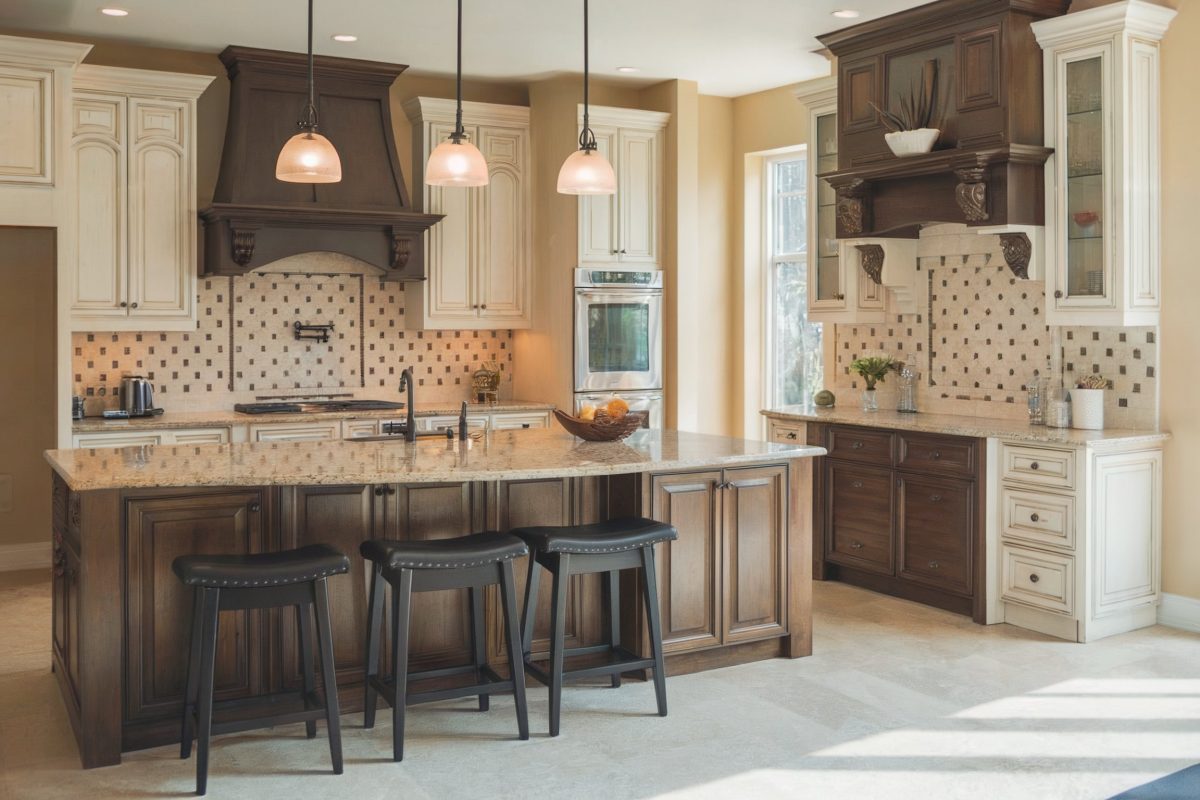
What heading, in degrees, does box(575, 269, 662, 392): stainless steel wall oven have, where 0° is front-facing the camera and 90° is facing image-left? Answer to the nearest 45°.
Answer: approximately 0°

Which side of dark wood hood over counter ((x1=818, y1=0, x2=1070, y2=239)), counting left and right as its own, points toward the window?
right

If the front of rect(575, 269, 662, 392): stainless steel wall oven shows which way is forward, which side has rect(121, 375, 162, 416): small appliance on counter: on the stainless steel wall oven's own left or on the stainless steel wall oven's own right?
on the stainless steel wall oven's own right

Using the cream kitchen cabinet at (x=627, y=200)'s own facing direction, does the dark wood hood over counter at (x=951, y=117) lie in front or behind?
in front

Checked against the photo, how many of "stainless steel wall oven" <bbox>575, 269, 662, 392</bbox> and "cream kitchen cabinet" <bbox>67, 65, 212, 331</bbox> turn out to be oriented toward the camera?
2

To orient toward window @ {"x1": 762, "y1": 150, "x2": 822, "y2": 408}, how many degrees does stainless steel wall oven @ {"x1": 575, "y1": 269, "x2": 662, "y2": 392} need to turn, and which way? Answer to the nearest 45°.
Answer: approximately 135° to its left

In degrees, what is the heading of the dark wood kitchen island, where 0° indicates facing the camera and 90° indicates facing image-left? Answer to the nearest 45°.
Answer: approximately 0°

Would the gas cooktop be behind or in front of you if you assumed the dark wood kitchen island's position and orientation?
behind
